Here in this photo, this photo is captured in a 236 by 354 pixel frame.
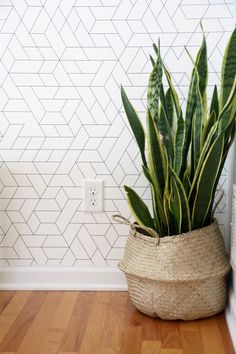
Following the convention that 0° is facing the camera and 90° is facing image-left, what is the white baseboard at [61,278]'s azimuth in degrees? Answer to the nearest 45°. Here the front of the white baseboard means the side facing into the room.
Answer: approximately 0°

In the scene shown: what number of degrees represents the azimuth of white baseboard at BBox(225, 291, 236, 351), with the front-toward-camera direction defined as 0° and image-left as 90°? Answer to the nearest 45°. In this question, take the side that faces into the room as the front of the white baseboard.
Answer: approximately 90°

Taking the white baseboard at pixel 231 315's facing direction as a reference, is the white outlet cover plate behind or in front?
in front

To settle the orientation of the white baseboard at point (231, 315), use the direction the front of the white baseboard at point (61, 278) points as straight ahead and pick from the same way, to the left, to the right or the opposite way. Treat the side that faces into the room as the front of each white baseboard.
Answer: to the right

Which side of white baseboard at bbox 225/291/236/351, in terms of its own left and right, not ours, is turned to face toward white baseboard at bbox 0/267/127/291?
front

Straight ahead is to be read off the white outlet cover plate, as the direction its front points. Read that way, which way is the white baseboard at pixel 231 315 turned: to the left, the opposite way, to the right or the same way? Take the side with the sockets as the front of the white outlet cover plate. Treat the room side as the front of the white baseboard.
to the right

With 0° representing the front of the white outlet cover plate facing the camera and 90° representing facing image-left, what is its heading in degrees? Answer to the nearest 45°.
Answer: approximately 0°

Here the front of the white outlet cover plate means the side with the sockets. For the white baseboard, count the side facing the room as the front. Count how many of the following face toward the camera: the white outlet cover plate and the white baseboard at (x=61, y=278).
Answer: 2
